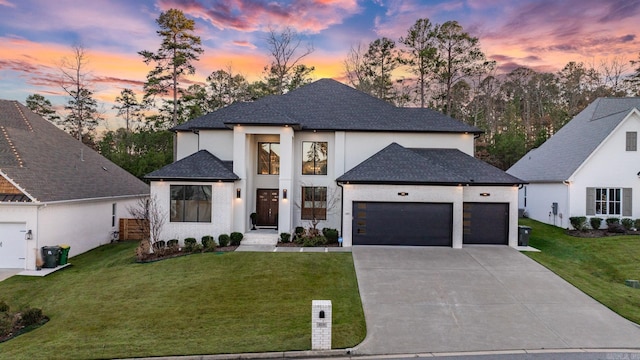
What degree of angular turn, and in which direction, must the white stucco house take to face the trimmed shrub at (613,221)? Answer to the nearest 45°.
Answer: approximately 90° to its left

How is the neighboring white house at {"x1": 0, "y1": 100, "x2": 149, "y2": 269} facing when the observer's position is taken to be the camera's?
facing the viewer and to the left of the viewer

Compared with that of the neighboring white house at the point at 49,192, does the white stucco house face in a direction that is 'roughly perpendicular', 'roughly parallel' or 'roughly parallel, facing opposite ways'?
roughly parallel

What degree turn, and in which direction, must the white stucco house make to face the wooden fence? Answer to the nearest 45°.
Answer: approximately 90° to its right

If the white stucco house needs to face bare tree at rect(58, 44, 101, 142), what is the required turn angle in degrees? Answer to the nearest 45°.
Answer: approximately 135° to its right

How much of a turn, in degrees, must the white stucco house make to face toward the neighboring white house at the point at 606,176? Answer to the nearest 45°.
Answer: approximately 90° to its left

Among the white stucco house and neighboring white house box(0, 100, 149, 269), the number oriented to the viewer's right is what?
0

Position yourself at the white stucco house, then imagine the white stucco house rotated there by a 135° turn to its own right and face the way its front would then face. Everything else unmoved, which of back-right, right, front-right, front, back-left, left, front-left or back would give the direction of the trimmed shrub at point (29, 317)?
left

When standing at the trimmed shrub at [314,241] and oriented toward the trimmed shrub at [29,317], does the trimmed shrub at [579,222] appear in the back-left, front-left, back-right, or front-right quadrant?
back-left

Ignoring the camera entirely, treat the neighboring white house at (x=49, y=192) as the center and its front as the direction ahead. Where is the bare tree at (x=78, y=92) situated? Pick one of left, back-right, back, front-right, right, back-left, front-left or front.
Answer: back-right

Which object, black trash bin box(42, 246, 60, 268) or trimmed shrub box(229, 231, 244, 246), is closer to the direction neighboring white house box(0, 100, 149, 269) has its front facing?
the black trash bin

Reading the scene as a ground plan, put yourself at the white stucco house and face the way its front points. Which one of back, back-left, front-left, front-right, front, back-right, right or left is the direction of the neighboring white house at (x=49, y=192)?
right

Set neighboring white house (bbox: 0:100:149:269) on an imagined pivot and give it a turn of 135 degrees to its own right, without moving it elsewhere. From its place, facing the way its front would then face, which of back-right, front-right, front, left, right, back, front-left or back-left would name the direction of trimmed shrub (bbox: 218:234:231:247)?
back-right

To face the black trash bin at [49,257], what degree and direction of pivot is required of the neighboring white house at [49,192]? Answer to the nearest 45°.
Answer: approximately 45° to its left

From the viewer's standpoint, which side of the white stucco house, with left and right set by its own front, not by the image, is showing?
front
